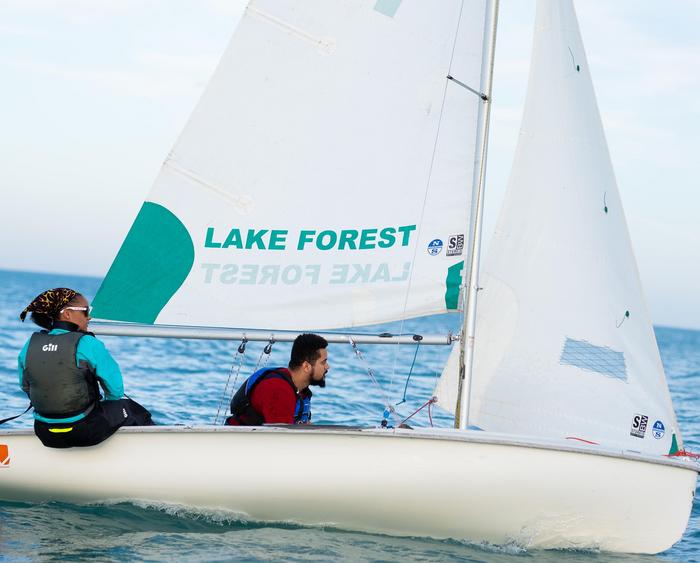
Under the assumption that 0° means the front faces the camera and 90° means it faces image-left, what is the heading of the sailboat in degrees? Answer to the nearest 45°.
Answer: approximately 270°

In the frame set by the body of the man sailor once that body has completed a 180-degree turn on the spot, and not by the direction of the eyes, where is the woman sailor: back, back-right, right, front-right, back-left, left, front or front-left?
front

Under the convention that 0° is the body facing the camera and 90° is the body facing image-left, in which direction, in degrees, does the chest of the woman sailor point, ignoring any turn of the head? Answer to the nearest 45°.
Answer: approximately 225°

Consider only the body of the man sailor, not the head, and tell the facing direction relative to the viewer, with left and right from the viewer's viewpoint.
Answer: facing to the right of the viewer
